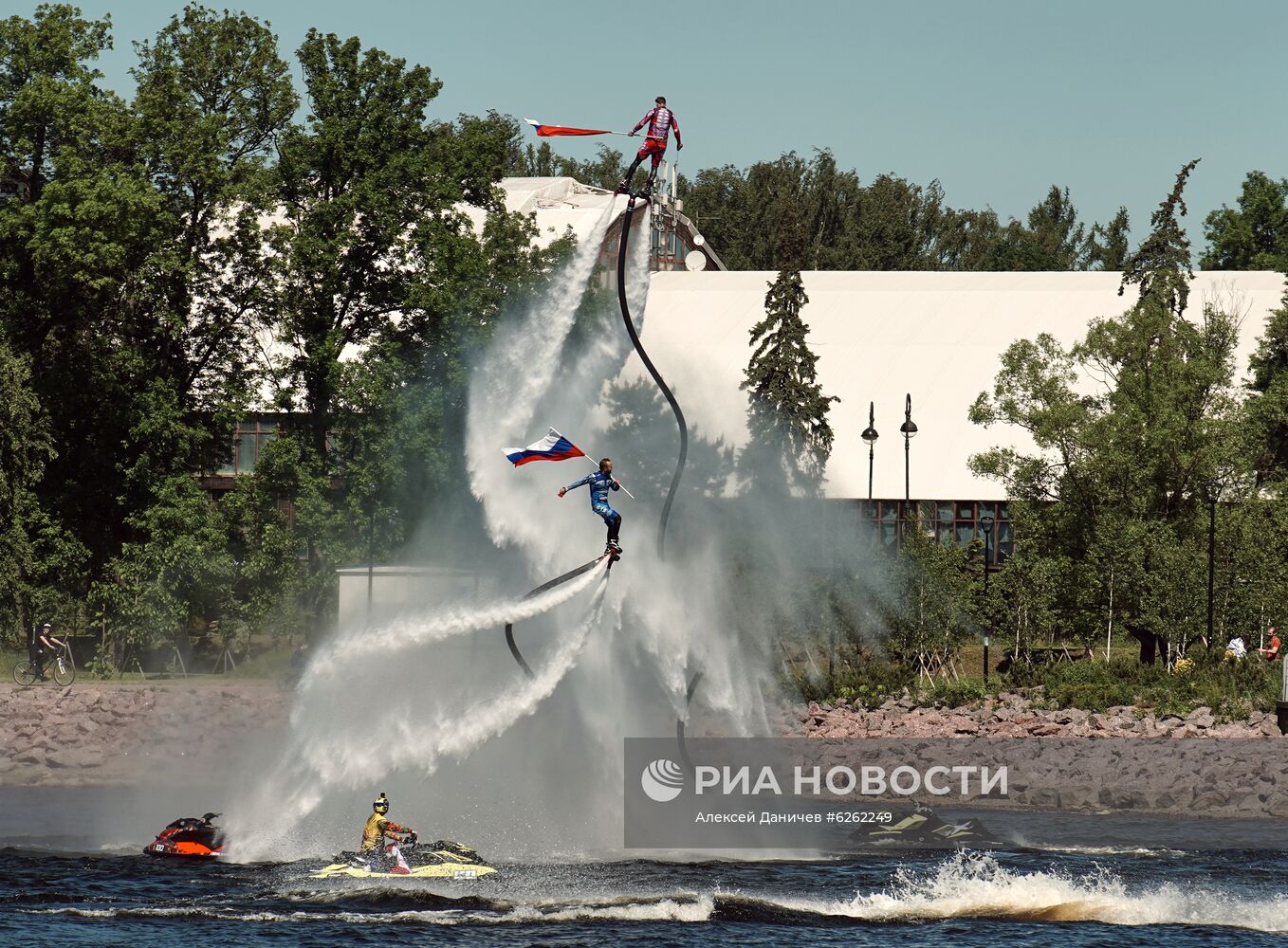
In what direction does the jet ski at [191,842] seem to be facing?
to the viewer's left

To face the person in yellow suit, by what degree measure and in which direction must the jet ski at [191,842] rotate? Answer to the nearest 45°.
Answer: approximately 135° to its left

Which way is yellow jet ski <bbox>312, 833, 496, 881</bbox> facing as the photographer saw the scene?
facing to the right of the viewer

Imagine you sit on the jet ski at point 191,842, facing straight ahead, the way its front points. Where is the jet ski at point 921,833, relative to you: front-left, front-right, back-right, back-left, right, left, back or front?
back

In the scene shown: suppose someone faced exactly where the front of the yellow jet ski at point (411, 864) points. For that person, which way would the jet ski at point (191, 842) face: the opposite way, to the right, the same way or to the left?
the opposite way

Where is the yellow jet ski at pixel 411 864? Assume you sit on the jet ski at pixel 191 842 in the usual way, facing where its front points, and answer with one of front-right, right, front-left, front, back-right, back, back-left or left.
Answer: back-left

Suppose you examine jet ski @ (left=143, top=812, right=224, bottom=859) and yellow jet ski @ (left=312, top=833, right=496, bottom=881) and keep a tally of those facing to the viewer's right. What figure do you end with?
1

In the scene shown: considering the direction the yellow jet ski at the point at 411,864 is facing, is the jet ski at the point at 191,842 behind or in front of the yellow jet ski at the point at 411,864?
behind

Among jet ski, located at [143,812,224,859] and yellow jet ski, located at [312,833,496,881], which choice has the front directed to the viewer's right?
the yellow jet ski
